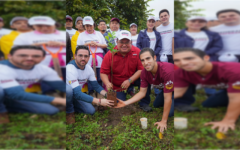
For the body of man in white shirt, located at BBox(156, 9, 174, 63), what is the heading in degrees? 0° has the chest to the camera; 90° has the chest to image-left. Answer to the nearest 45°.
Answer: approximately 0°

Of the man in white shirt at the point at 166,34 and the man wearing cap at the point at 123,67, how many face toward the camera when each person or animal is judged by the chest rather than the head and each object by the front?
2
